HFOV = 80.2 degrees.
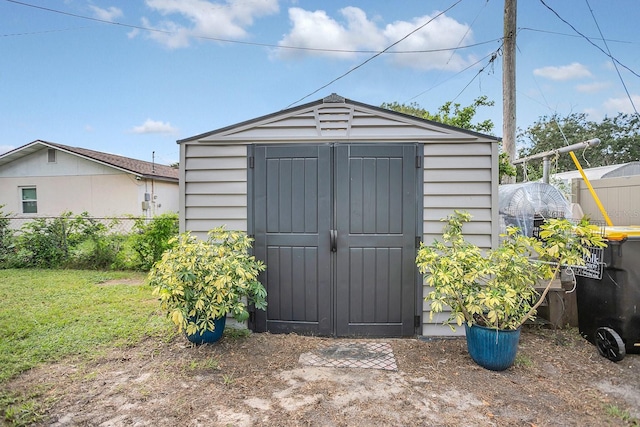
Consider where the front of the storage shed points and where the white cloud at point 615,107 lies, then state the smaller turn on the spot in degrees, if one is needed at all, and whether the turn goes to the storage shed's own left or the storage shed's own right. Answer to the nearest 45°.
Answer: approximately 135° to the storage shed's own left

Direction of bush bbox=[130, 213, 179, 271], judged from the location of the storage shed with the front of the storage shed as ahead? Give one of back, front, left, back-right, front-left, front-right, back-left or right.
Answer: back-right

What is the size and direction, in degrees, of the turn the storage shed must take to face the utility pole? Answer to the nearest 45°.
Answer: approximately 135° to its left

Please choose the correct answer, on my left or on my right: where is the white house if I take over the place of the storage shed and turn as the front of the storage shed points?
on my right

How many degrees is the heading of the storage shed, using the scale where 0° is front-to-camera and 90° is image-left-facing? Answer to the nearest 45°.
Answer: approximately 0°

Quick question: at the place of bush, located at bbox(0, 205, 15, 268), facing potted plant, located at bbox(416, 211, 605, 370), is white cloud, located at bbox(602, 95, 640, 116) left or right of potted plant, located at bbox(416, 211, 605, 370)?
left

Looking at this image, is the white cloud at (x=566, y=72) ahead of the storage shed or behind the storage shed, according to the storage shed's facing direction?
behind

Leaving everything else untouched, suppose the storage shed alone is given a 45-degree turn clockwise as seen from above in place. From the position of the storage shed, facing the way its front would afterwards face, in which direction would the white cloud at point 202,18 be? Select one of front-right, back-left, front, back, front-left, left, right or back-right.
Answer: right

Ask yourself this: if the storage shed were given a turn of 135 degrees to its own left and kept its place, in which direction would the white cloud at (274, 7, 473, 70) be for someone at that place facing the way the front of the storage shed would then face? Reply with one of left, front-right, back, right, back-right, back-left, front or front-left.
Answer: front-left

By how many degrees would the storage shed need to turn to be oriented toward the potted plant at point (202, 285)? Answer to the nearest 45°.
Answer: approximately 45° to its right

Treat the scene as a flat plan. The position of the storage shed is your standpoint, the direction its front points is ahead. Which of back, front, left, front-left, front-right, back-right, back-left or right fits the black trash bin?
left

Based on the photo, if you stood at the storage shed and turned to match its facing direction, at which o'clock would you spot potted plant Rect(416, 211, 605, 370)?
The potted plant is roughly at 10 o'clock from the storage shed.

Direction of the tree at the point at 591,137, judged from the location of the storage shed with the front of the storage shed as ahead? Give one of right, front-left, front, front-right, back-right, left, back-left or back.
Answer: back-left

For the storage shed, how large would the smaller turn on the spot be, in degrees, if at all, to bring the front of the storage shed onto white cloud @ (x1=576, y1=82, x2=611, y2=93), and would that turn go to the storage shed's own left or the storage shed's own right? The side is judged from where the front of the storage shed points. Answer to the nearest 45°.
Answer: approximately 135° to the storage shed's own left

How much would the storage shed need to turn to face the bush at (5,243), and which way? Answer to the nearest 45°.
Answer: approximately 135° to its right

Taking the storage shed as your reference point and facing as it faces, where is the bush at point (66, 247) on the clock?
The bush is roughly at 4 o'clock from the storage shed.
